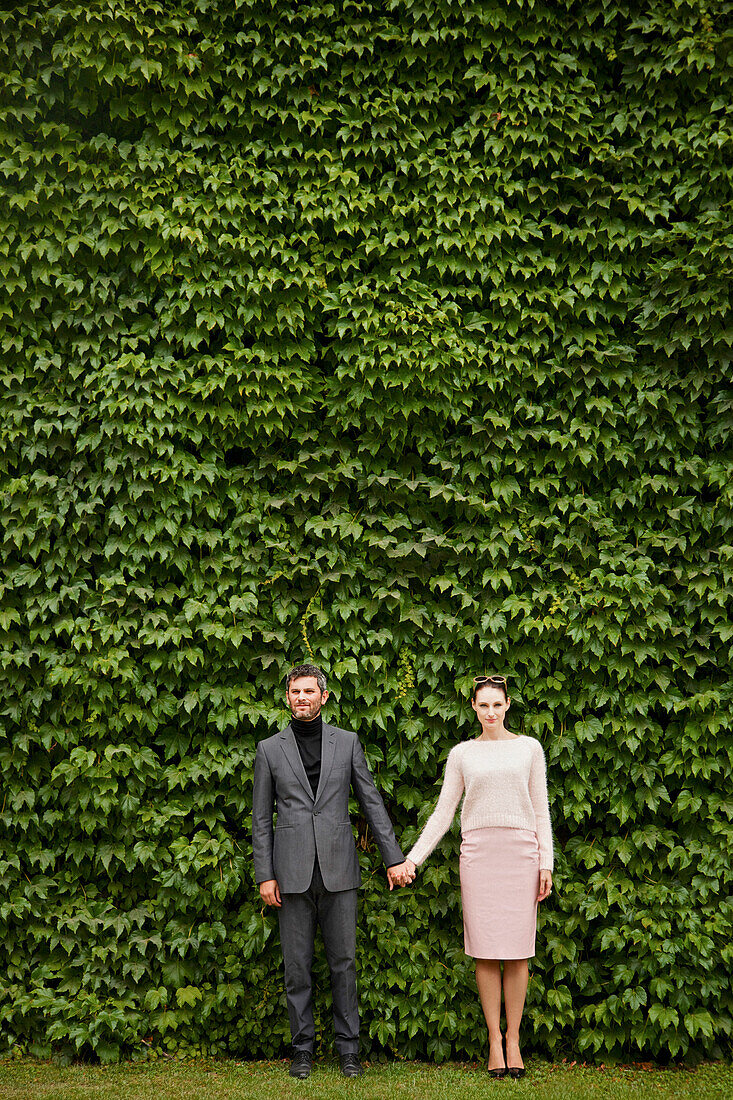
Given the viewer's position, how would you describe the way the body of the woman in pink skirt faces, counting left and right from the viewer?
facing the viewer

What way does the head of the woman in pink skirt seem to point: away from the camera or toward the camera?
toward the camera

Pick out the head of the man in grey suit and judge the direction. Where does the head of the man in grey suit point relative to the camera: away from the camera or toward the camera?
toward the camera

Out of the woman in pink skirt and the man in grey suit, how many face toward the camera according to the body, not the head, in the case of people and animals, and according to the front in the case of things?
2

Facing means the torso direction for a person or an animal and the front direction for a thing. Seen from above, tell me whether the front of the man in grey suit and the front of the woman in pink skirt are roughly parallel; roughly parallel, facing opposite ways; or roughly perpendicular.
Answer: roughly parallel

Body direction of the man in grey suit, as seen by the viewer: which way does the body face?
toward the camera

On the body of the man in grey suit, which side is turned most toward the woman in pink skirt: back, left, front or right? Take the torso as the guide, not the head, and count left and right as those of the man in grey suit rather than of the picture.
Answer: left

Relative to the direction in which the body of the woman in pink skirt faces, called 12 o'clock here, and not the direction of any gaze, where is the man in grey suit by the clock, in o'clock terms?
The man in grey suit is roughly at 3 o'clock from the woman in pink skirt.
